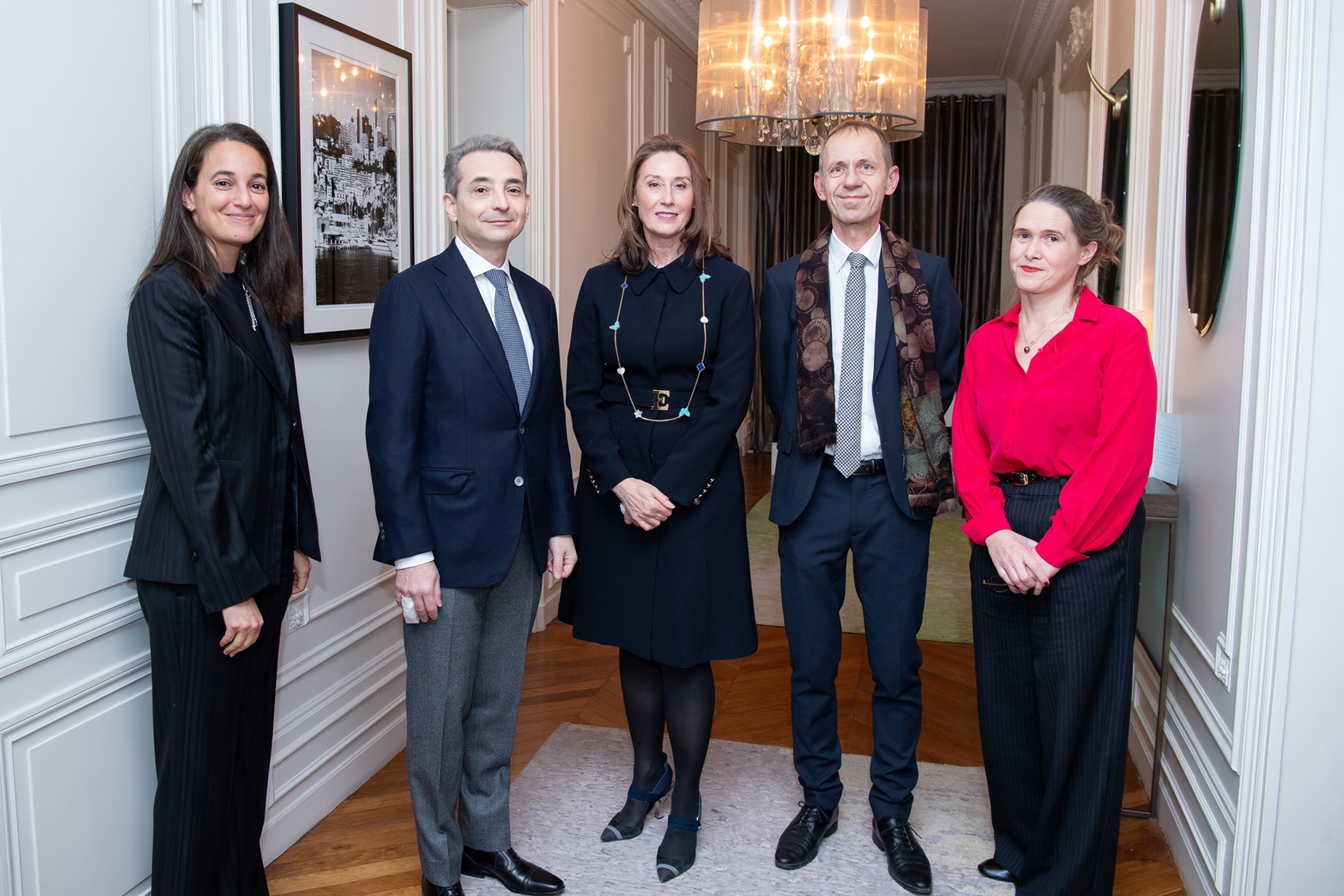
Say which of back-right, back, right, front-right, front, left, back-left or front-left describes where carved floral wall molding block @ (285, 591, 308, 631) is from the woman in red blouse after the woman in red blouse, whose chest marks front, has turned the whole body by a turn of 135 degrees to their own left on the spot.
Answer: back

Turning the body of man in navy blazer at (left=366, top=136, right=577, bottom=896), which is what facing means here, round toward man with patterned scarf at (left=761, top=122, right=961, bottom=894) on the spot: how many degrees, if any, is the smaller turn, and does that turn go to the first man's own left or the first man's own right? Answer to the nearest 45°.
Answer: approximately 45° to the first man's own left

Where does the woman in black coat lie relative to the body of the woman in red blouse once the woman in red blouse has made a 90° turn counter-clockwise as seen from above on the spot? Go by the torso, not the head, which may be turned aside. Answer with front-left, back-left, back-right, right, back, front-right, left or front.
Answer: back-right

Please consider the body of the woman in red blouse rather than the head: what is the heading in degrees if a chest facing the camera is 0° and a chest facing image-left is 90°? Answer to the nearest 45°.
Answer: approximately 45°

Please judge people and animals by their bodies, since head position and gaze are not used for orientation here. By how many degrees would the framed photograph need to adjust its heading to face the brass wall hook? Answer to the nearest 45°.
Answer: approximately 45° to its left

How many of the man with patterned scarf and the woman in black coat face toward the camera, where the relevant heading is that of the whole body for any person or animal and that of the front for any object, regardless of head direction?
2
